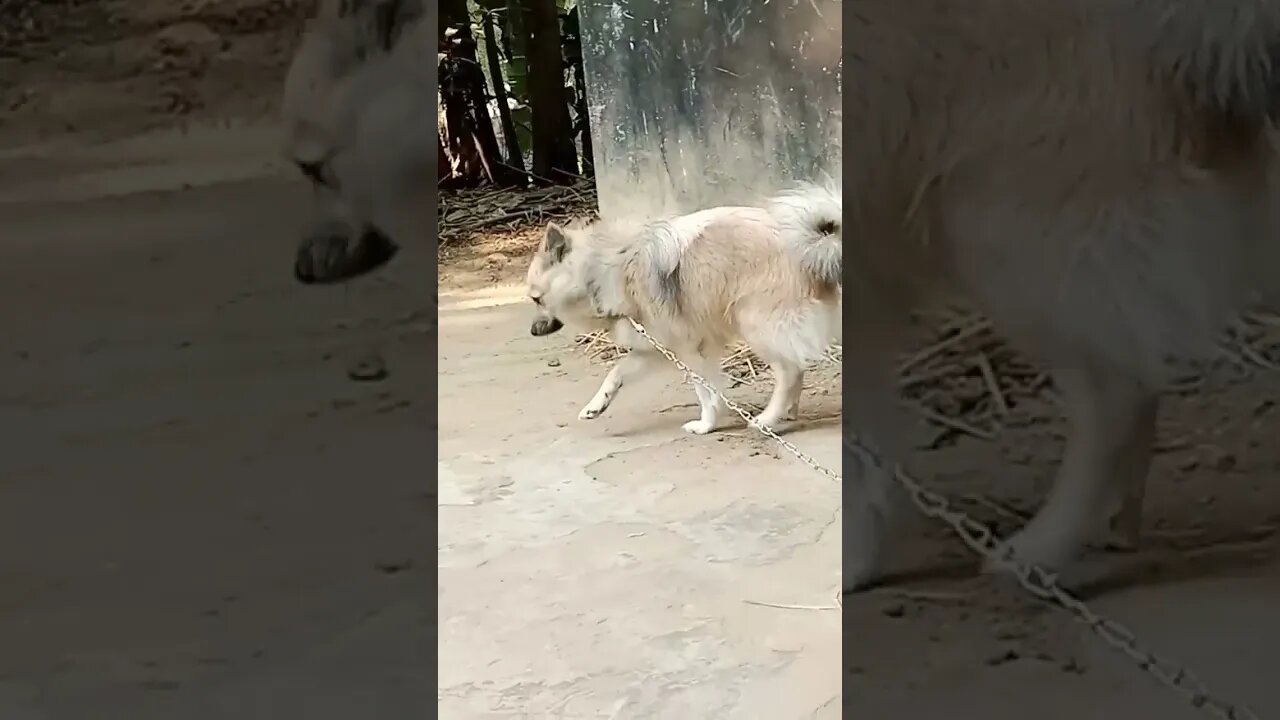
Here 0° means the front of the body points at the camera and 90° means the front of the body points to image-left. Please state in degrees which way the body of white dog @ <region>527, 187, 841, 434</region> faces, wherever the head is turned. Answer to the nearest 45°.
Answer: approximately 90°
